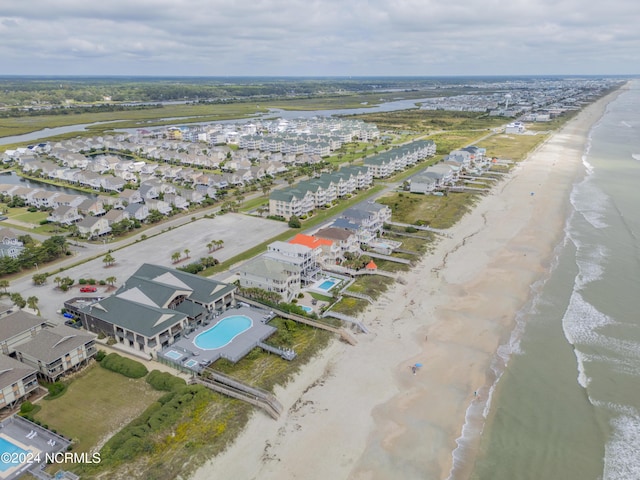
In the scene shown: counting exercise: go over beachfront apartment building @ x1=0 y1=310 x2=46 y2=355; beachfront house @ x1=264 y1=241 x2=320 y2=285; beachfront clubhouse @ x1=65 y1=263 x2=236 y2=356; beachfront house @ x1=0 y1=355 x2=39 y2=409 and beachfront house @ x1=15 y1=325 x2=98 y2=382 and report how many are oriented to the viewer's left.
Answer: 0

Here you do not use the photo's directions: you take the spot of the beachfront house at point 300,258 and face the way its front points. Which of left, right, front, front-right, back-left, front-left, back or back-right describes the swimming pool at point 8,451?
right

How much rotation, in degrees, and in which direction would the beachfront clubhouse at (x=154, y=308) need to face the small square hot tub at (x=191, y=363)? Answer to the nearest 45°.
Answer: approximately 45° to its right

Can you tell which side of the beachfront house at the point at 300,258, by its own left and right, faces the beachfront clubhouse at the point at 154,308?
right

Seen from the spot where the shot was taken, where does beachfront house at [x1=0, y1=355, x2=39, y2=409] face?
facing the viewer and to the right of the viewer

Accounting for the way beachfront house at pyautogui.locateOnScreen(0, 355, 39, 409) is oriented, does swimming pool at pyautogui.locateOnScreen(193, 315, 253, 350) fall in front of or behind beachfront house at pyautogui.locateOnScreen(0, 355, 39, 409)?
in front

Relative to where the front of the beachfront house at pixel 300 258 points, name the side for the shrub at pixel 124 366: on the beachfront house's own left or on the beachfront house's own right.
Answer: on the beachfront house's own right

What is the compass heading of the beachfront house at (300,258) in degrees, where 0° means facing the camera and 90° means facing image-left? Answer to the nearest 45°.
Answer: approximately 315°

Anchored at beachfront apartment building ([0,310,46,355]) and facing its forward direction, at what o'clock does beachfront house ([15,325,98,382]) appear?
beachfront house ([15,325,98,382]) is roughly at 1 o'clock from beachfront apartment building ([0,310,46,355]).

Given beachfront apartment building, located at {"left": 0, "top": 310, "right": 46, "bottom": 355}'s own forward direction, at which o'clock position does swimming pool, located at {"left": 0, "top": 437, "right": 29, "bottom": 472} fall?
The swimming pool is roughly at 2 o'clock from the beachfront apartment building.

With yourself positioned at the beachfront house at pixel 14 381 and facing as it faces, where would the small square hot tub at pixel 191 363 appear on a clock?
The small square hot tub is roughly at 11 o'clock from the beachfront house.

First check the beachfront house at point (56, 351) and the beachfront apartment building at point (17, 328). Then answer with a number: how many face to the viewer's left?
0

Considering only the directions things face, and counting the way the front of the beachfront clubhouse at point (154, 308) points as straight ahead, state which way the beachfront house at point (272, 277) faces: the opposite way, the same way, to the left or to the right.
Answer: the same way

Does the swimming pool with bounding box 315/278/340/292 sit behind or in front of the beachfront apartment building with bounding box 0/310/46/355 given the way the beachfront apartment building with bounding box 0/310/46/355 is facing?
in front

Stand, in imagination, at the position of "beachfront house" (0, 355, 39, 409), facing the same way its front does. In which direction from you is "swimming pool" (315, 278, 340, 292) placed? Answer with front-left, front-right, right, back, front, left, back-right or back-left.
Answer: front-left

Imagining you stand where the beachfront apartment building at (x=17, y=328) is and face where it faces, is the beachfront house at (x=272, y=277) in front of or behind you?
in front

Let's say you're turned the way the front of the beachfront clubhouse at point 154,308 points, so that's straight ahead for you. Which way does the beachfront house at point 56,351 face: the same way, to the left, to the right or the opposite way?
the same way

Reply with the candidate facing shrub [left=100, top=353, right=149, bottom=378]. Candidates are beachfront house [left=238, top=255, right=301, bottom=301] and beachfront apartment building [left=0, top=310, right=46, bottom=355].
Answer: beachfront apartment building [left=0, top=310, right=46, bottom=355]

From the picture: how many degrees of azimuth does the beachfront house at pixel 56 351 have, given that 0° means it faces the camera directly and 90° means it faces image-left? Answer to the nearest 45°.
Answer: approximately 315°
